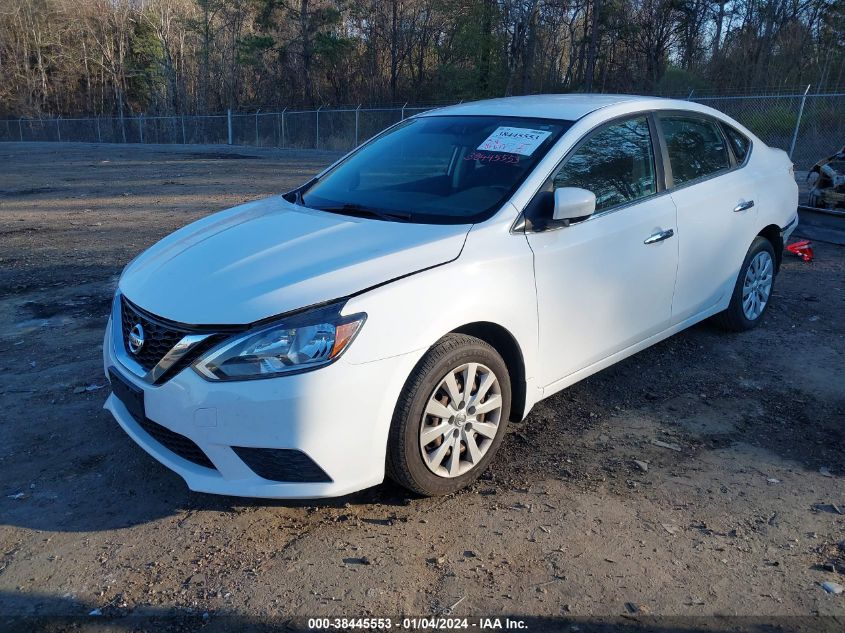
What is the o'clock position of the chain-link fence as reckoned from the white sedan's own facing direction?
The chain-link fence is roughly at 4 o'clock from the white sedan.

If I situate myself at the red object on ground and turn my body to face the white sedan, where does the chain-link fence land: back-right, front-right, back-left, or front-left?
back-right

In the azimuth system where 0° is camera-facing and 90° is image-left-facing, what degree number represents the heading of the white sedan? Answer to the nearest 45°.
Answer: approximately 45°

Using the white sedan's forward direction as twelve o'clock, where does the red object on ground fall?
The red object on ground is roughly at 6 o'clock from the white sedan.
